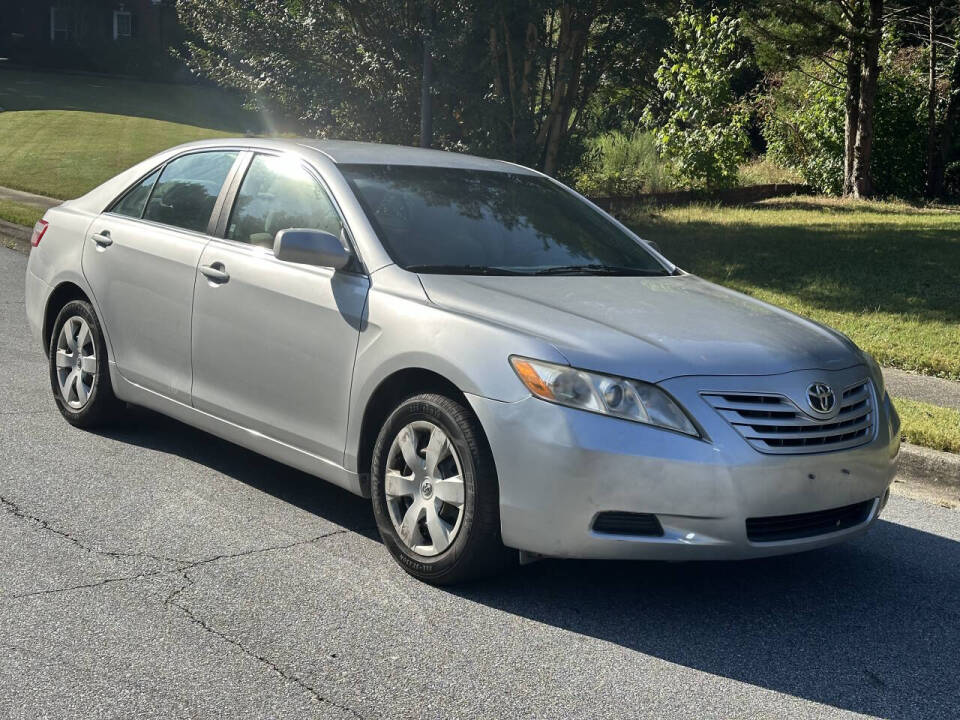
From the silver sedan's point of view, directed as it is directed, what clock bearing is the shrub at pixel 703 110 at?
The shrub is roughly at 8 o'clock from the silver sedan.

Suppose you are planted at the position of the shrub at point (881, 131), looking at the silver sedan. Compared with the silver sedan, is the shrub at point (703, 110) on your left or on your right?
right

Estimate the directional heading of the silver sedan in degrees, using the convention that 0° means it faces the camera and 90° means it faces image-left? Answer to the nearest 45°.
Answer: approximately 315°

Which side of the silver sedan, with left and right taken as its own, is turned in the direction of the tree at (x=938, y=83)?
left

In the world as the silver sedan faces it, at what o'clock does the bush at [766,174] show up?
The bush is roughly at 8 o'clock from the silver sedan.

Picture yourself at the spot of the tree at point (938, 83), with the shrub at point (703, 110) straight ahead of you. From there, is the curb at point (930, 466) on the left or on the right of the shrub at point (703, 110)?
left

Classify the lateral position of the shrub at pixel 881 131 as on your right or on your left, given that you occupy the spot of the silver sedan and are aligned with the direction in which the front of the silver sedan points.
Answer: on your left

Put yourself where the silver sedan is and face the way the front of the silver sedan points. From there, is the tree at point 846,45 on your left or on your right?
on your left
